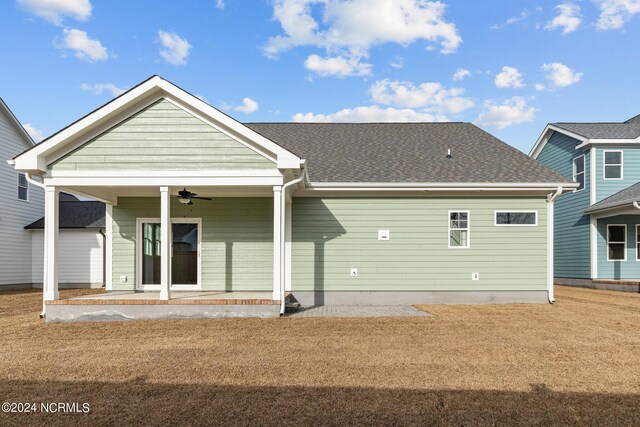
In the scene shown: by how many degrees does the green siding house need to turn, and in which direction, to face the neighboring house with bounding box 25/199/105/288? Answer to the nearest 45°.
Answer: approximately 45° to its left

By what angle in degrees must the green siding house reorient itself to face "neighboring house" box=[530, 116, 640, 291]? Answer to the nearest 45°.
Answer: approximately 45° to its right

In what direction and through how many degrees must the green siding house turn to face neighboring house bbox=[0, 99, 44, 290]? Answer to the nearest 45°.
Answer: approximately 45° to its left

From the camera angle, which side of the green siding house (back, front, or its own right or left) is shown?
back
